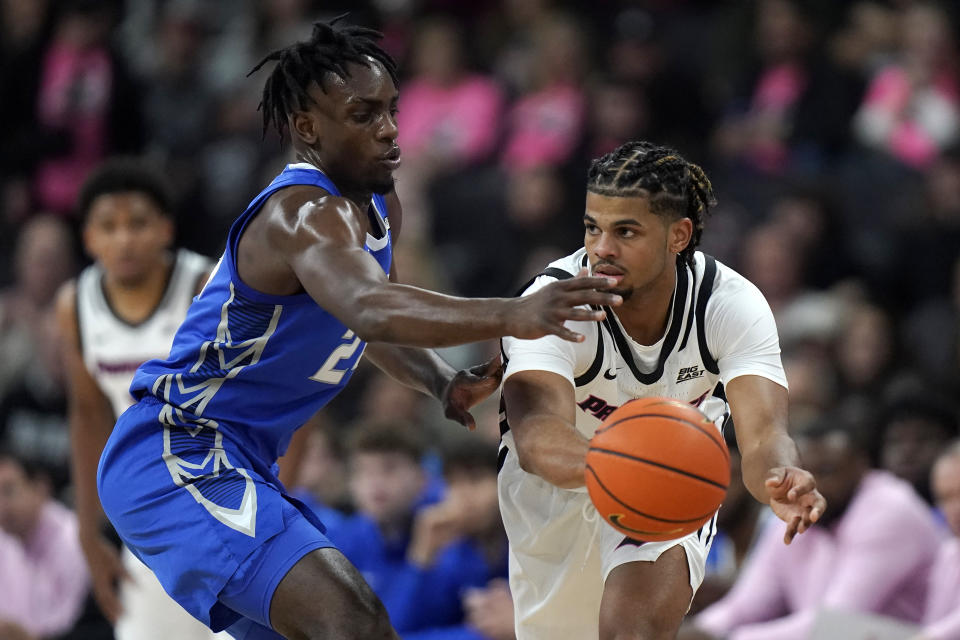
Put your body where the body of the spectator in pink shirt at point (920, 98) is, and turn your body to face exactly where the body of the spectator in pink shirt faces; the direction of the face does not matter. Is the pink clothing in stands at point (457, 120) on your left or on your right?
on your right

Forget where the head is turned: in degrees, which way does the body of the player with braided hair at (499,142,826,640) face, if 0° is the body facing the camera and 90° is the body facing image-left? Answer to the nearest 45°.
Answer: approximately 0°

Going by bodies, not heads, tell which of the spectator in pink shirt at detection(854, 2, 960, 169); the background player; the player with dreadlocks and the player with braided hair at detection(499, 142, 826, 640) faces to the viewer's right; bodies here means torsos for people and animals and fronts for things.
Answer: the player with dreadlocks

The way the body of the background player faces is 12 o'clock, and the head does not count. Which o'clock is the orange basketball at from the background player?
The orange basketball is roughly at 11 o'clock from the background player.

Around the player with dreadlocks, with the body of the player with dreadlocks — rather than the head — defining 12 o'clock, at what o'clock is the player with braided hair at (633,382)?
The player with braided hair is roughly at 12 o'clock from the player with dreadlocks.

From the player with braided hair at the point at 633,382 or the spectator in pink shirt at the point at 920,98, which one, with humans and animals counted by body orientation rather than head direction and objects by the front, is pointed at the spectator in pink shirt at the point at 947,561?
the spectator in pink shirt at the point at 920,98

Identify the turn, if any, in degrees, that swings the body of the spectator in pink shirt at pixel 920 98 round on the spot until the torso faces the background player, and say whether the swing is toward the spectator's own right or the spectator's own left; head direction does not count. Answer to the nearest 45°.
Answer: approximately 45° to the spectator's own right

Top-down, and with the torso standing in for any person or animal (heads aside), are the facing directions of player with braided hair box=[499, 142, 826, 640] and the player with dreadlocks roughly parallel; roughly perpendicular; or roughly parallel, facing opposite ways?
roughly perpendicular

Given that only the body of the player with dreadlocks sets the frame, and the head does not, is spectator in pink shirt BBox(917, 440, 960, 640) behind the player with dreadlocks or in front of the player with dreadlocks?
in front

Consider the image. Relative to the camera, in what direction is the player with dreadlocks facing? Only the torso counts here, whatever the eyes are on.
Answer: to the viewer's right

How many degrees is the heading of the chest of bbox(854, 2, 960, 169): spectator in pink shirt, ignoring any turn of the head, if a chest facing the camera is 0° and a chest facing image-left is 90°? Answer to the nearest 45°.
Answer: approximately 0°
